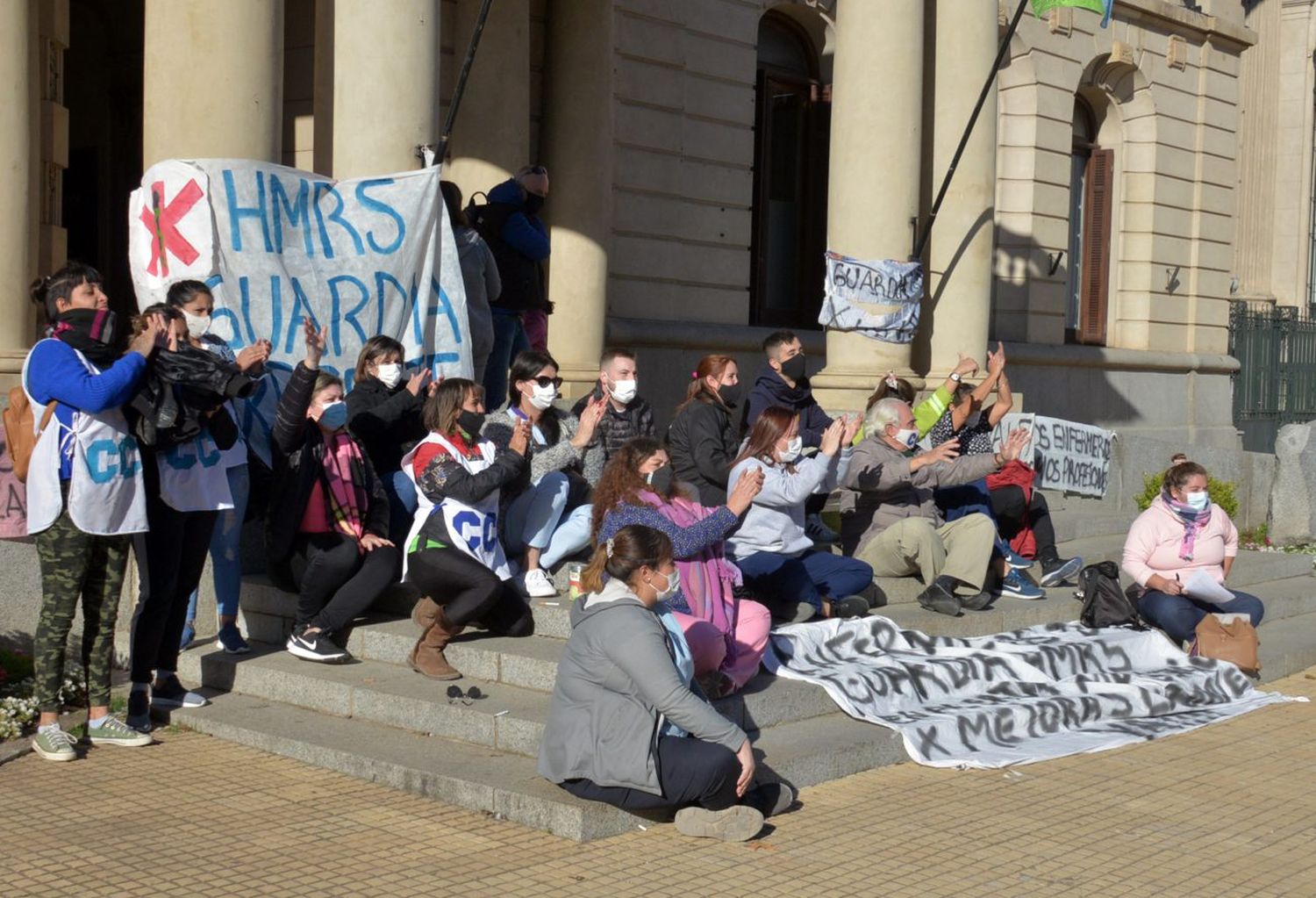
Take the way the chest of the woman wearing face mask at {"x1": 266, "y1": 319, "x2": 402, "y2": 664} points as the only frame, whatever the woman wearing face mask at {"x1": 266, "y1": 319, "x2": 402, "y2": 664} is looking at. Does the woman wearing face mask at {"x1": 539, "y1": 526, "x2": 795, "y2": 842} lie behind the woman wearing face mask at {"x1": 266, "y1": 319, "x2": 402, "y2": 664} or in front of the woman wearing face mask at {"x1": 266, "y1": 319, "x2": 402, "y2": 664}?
in front

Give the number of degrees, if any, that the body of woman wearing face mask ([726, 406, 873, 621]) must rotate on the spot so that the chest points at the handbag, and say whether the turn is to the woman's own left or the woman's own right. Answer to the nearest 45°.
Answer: approximately 45° to the woman's own left

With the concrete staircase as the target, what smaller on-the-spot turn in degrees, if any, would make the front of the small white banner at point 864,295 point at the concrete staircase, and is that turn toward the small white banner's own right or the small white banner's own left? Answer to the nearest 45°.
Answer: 0° — it already faces it

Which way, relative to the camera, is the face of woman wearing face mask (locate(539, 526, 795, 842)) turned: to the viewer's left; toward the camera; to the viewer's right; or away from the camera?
to the viewer's right

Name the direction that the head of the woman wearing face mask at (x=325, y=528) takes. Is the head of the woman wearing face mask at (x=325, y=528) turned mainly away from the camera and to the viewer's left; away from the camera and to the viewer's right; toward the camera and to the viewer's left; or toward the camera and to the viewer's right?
toward the camera and to the viewer's right

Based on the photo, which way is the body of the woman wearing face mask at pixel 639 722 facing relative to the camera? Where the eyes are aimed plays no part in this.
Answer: to the viewer's right

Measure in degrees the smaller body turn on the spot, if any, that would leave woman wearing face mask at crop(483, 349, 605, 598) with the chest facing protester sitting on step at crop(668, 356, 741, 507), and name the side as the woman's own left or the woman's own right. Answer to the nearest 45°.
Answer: approximately 90° to the woman's own left

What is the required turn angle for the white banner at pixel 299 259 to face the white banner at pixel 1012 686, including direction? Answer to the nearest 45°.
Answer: approximately 90° to its left

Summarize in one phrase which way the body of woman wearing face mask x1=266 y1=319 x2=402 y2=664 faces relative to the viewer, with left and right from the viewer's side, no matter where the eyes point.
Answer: facing the viewer and to the right of the viewer

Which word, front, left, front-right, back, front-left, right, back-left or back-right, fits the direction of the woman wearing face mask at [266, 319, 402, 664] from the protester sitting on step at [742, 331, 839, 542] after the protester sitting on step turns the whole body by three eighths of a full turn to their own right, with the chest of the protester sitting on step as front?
front-left
